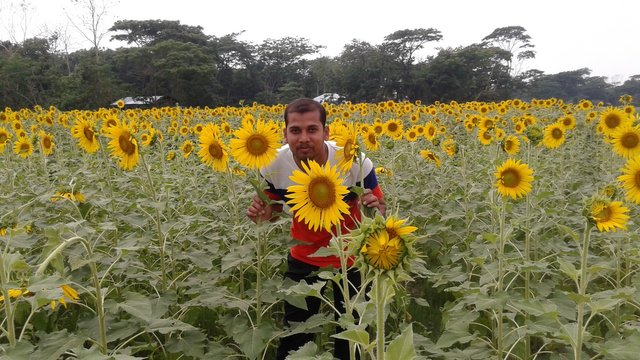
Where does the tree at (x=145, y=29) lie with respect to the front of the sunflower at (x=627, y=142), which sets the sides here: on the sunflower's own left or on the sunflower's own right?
on the sunflower's own right

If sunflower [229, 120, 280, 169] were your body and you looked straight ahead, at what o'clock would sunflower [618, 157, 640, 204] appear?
sunflower [618, 157, 640, 204] is roughly at 9 o'clock from sunflower [229, 120, 280, 169].

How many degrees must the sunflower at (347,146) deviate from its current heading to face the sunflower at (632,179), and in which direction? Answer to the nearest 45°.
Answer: approximately 90° to its left
